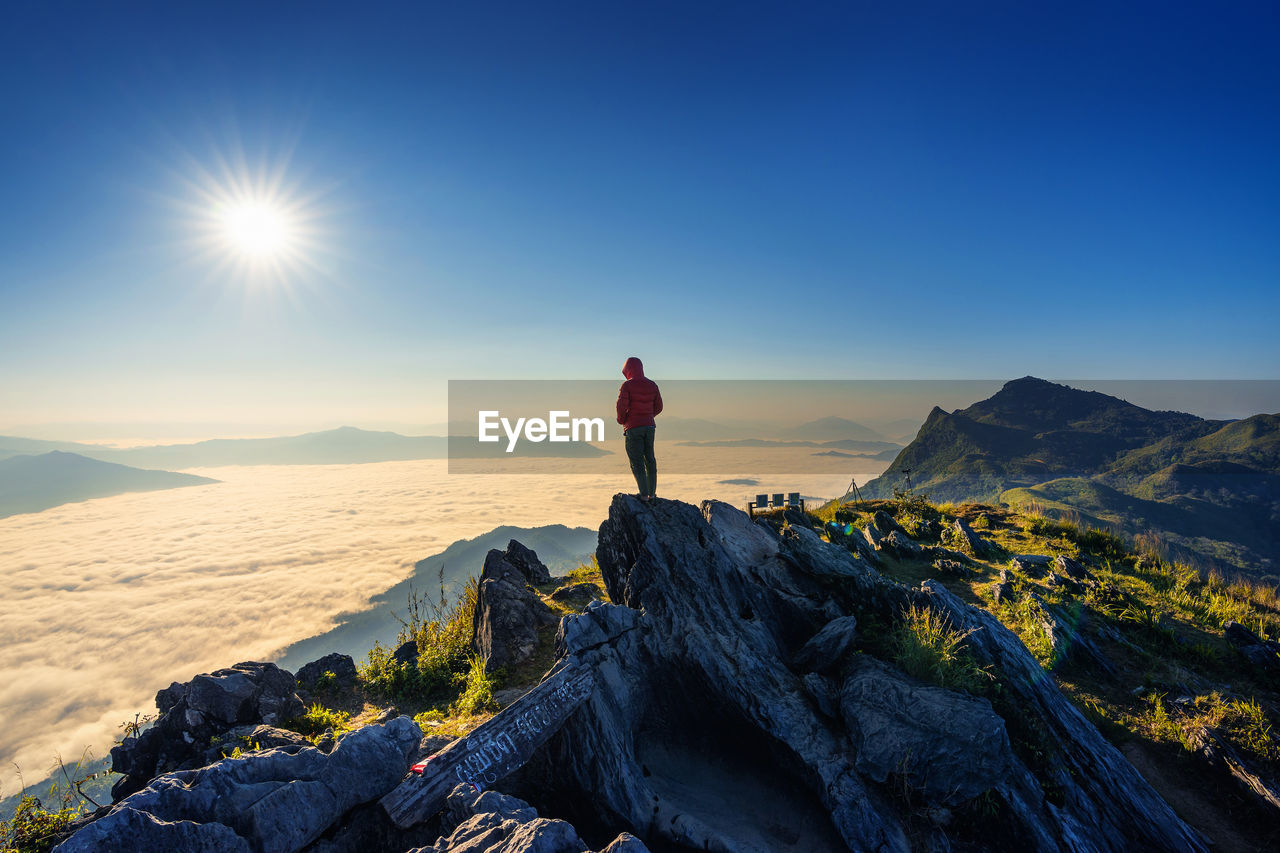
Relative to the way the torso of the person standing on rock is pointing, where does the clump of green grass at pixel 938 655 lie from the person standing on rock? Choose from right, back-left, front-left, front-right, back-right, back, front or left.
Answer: back

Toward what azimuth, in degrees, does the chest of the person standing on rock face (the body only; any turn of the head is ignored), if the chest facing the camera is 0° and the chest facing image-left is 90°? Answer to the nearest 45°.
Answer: approximately 135°

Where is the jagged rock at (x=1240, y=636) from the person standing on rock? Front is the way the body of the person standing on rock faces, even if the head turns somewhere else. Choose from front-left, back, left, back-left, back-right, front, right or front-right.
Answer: back-right

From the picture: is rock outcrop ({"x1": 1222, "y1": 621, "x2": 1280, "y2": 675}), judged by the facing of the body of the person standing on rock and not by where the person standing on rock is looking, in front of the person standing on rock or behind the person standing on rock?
behind

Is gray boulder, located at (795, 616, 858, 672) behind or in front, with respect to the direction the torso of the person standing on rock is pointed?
behind

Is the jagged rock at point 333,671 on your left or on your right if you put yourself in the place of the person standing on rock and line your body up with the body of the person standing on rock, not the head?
on your left

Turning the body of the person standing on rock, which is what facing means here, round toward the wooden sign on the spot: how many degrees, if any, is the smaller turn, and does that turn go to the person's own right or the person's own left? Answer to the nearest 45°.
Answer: approximately 135° to the person's own left
